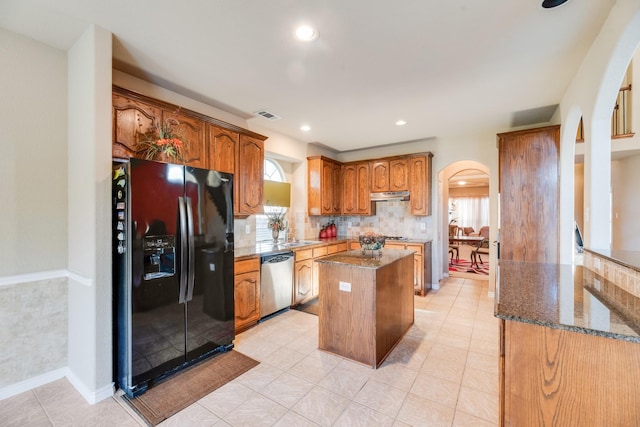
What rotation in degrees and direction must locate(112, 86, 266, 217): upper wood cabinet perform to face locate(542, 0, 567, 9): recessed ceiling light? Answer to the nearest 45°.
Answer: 0° — it already faces it

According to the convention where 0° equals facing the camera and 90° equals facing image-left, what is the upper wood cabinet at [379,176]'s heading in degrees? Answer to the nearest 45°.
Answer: approximately 0°

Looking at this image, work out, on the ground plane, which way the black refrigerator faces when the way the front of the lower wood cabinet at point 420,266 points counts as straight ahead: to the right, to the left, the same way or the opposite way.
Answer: to the left

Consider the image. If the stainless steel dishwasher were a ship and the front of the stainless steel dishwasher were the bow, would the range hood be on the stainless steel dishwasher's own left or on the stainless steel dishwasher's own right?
on the stainless steel dishwasher's own left

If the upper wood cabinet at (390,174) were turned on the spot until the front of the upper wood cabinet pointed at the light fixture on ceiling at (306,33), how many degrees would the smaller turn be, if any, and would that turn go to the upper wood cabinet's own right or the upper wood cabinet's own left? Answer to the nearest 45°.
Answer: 0° — it already faces it

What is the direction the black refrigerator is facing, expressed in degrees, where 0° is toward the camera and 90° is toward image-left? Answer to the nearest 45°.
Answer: approximately 315°
